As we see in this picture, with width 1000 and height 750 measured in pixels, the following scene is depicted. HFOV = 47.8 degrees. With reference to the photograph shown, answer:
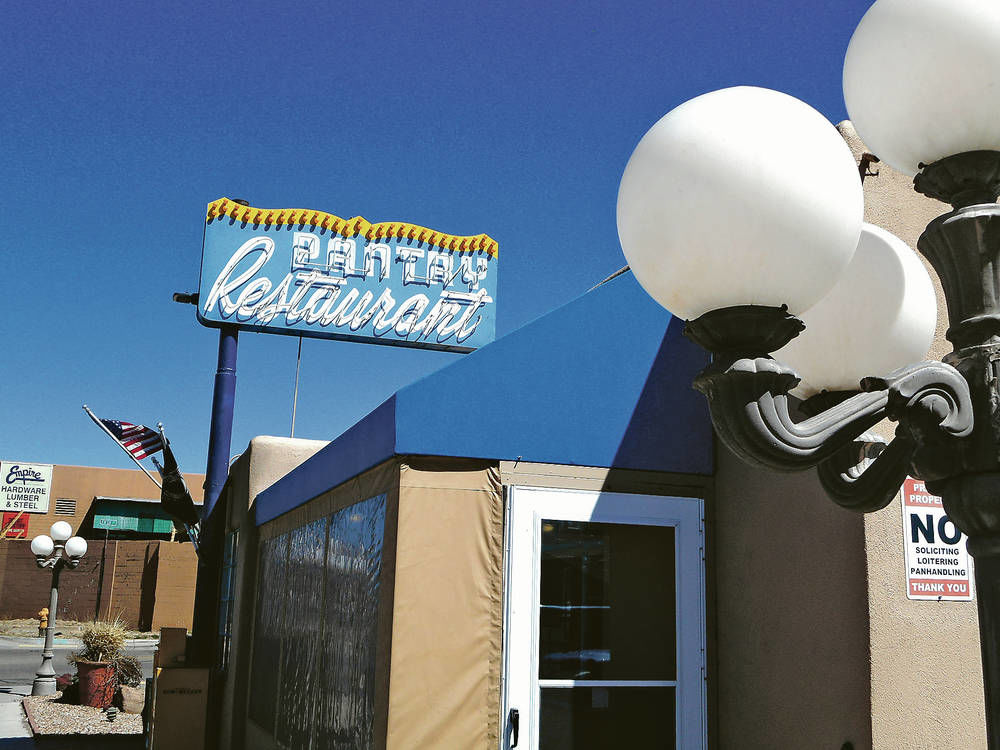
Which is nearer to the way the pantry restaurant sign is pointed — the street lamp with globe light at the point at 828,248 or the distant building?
the street lamp with globe light

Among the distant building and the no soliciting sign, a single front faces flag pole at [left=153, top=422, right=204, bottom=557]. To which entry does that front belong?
the distant building

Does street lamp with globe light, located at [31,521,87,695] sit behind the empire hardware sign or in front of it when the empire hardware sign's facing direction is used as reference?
in front

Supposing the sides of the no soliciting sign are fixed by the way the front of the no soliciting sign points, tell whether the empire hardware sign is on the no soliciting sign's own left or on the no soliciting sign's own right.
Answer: on the no soliciting sign's own right

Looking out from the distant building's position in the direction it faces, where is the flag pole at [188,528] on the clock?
The flag pole is roughly at 12 o'clock from the distant building.

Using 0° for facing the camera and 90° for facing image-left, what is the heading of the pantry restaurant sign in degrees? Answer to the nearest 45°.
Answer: approximately 0°

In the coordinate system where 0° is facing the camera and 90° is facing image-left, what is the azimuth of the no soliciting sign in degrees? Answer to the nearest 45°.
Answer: approximately 0°

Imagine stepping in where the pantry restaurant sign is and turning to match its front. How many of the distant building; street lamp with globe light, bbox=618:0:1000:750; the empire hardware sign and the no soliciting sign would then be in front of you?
2

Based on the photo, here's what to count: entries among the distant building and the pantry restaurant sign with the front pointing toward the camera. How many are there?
2
